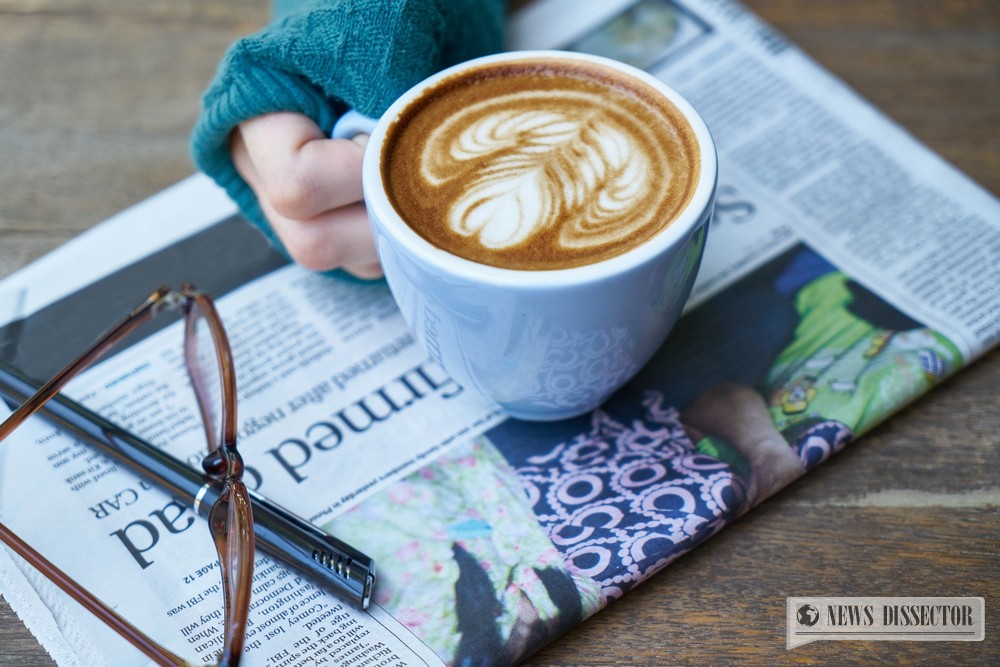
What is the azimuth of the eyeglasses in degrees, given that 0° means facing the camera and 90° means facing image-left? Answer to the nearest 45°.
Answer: approximately 270°
